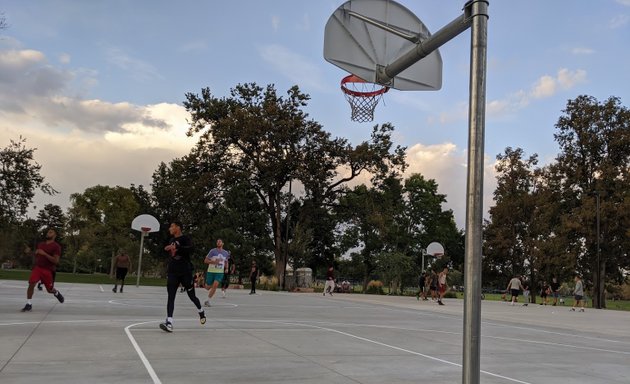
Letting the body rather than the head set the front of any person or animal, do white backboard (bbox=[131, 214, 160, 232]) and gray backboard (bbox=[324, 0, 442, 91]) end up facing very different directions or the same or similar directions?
very different directions

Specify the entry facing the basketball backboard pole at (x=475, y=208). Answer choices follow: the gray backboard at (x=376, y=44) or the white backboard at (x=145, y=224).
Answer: the white backboard at (x=145, y=224)

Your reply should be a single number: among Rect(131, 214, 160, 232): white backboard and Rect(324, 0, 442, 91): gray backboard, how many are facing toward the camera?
1

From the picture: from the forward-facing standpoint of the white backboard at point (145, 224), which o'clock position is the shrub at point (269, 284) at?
The shrub is roughly at 8 o'clock from the white backboard.

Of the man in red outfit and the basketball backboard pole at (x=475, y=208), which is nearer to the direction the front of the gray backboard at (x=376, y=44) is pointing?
the man in red outfit

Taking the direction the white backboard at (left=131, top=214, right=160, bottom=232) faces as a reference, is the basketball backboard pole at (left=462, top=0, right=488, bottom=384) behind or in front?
in front

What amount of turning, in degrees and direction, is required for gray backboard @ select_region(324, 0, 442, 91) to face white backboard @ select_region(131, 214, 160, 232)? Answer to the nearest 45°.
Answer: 0° — it already faces it

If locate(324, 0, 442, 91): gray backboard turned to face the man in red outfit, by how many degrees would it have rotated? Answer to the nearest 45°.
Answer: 0° — it already faces them

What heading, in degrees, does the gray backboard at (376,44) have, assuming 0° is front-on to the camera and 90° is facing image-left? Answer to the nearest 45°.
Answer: approximately 135°

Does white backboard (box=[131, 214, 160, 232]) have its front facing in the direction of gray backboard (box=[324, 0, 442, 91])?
yes

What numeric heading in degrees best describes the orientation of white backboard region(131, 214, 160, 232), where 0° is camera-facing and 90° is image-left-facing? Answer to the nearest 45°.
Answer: approximately 0°
